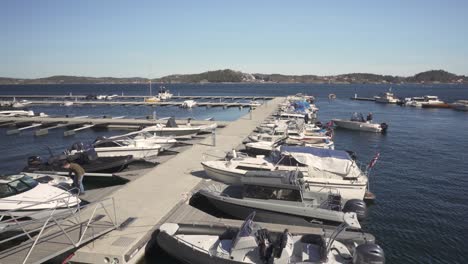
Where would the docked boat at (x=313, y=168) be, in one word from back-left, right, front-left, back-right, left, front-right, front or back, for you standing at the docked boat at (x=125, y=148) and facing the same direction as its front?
front-right

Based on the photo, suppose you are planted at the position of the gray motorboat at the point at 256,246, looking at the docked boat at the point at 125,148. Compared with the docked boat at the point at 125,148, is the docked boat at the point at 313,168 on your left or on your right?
right

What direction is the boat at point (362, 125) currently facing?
to the viewer's left

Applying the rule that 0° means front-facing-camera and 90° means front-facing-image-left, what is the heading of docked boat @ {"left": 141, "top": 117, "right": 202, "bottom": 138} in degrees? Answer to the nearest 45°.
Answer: approximately 270°

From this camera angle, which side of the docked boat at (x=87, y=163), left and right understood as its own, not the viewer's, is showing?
right

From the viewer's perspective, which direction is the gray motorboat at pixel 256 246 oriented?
to the viewer's left

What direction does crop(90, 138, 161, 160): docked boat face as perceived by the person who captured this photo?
facing to the right of the viewer
